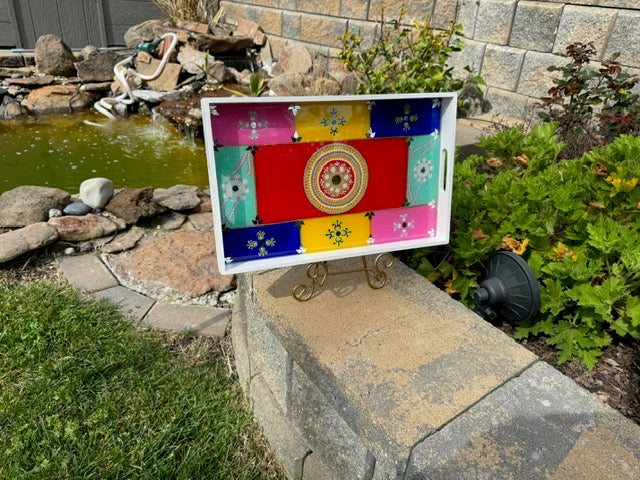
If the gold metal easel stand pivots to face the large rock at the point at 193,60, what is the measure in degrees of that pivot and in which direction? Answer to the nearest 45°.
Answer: approximately 180°

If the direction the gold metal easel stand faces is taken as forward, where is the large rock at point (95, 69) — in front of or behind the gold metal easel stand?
behind

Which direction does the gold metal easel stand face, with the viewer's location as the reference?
facing the viewer

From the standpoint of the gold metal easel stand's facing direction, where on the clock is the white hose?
The white hose is roughly at 5 o'clock from the gold metal easel stand.

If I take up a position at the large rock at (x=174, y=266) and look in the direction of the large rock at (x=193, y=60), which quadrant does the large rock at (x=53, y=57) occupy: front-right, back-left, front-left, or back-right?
front-left

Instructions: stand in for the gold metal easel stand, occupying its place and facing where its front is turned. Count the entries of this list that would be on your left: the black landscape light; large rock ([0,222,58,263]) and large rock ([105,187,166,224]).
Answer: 1

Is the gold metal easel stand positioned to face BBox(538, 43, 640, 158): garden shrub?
no

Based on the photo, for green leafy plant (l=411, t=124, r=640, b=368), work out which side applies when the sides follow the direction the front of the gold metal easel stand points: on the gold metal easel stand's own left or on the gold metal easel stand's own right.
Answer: on the gold metal easel stand's own left

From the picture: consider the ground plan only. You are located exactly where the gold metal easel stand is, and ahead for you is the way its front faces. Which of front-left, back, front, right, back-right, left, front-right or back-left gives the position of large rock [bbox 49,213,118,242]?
back-right

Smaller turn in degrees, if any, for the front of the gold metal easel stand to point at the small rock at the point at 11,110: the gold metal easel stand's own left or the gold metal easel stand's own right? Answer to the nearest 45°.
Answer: approximately 135° to the gold metal easel stand's own right

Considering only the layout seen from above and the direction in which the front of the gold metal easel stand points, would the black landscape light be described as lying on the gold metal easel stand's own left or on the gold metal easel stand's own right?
on the gold metal easel stand's own left

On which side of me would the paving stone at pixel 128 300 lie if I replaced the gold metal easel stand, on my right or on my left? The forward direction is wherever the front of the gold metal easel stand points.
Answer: on my right

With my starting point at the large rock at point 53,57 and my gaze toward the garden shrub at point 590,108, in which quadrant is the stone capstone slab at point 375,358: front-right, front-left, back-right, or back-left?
front-right

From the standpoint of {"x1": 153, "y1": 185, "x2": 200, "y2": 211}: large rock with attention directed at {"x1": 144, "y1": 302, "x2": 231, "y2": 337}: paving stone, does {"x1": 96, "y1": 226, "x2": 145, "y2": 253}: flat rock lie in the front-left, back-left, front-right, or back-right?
front-right

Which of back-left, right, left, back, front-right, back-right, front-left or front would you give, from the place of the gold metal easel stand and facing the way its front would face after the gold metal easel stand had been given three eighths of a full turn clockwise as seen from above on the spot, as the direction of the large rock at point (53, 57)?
front

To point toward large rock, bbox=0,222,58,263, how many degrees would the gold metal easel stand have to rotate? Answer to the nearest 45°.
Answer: approximately 135° to its right

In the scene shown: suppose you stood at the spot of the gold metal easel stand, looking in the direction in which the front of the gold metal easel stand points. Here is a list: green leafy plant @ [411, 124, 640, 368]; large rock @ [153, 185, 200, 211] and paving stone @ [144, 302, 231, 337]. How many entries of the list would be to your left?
1

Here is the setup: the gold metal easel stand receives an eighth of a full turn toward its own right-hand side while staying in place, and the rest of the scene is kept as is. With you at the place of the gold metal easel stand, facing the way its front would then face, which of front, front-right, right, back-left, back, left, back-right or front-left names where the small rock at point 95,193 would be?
right

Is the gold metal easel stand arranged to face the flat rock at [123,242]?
no
